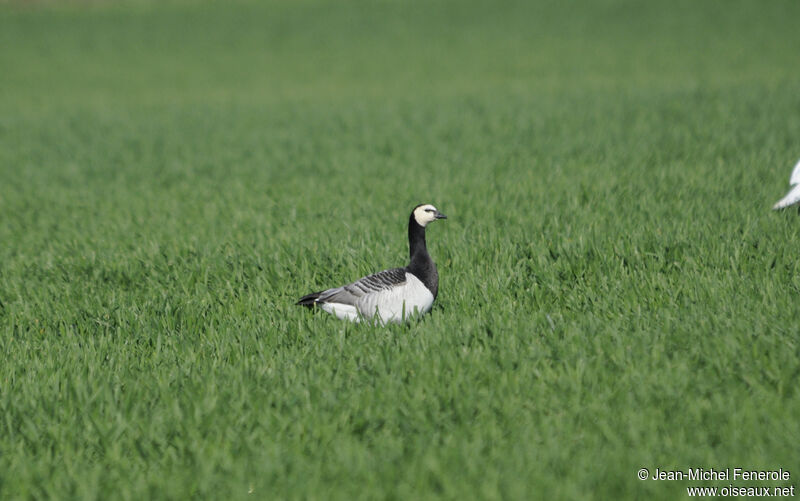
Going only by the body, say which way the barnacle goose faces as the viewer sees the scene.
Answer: to the viewer's right
